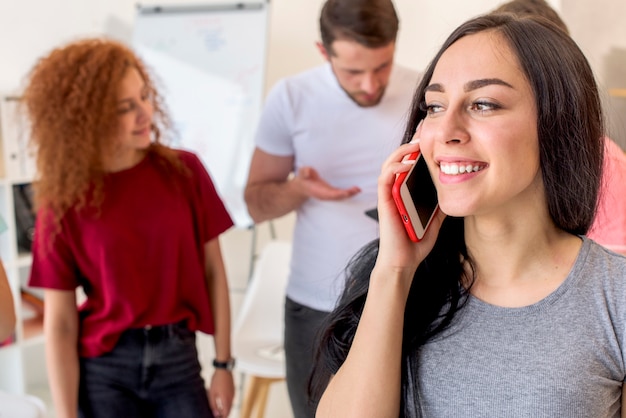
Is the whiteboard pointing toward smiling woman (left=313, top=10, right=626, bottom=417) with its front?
yes

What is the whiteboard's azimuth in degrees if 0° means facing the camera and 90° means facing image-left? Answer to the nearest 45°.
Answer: approximately 0°
